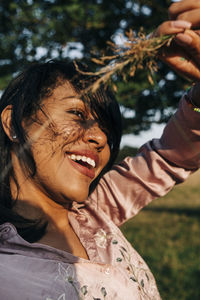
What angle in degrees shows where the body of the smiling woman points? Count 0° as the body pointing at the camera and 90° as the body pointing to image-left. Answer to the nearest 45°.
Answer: approximately 315°

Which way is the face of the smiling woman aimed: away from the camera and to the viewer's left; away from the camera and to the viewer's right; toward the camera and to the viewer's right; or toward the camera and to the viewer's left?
toward the camera and to the viewer's right

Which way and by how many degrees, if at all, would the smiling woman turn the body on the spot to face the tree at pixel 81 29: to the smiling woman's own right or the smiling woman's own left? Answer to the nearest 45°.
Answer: approximately 135° to the smiling woman's own left
